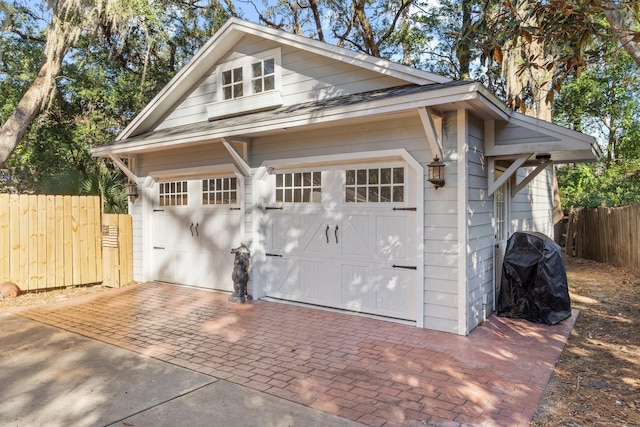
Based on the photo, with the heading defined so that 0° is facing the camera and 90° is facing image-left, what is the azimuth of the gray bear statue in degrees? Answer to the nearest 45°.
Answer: approximately 45°

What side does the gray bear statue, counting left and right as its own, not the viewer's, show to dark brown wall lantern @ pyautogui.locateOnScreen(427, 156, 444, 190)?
left

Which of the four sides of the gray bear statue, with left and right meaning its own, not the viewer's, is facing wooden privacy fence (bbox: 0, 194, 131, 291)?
right

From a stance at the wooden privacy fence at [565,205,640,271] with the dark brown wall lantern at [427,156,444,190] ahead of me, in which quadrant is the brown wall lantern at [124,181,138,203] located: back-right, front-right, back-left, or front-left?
front-right

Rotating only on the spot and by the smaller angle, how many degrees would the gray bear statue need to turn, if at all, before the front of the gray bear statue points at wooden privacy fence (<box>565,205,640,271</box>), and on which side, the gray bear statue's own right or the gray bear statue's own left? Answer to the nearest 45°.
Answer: approximately 135° to the gray bear statue's own left

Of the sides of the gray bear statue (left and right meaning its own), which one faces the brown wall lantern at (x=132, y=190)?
right

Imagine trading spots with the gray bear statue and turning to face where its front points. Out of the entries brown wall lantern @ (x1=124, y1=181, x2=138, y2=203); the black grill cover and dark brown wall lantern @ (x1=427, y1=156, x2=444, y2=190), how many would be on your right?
1

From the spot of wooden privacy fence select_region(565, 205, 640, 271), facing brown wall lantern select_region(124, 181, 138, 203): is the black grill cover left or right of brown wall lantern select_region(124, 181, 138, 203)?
left

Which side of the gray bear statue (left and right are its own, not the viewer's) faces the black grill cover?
left
